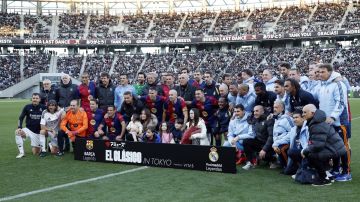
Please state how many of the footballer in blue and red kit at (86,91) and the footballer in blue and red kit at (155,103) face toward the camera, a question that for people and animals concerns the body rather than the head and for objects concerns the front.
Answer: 2

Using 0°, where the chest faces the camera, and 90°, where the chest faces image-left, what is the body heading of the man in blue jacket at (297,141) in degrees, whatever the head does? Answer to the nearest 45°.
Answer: approximately 45°

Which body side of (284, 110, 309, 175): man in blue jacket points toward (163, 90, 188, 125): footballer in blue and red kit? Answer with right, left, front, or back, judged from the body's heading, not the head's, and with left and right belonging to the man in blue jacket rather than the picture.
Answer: right

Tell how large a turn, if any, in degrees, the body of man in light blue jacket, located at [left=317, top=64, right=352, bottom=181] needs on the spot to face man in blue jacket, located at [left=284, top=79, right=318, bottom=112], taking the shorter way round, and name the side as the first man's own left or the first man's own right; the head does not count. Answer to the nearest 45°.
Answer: approximately 45° to the first man's own right

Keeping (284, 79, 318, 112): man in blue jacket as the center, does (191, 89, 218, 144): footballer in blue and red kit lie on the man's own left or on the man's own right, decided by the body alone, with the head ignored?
on the man's own right

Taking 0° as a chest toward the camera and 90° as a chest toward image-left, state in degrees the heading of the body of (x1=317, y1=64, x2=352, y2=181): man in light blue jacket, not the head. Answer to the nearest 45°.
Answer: approximately 45°

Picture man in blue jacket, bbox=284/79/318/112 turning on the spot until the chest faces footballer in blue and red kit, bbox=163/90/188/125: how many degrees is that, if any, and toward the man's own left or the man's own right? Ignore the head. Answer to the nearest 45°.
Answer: approximately 90° to the man's own right

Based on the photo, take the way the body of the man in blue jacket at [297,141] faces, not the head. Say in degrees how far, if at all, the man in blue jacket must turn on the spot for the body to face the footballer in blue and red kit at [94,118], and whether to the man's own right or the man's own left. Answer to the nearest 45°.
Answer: approximately 45° to the man's own right

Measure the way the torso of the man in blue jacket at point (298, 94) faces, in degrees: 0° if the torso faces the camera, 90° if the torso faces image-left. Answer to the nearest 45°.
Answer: approximately 45°
